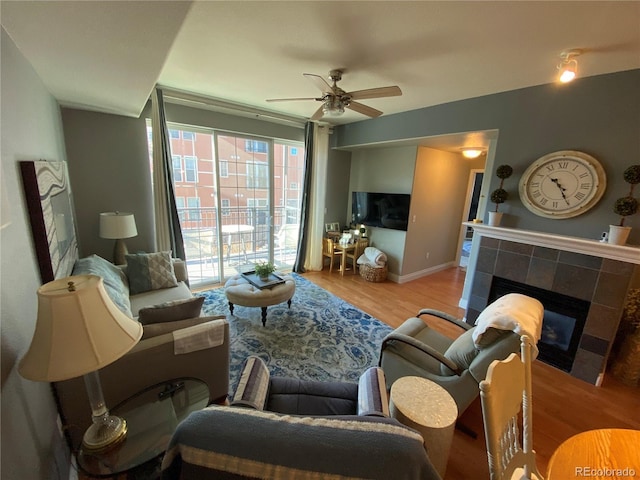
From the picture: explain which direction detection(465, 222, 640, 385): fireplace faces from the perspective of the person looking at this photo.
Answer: facing the viewer and to the left of the viewer

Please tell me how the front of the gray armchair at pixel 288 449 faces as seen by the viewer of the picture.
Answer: facing away from the viewer

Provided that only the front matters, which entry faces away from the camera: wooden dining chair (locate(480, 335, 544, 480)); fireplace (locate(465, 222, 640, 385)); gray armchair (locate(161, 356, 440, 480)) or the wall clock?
the gray armchair

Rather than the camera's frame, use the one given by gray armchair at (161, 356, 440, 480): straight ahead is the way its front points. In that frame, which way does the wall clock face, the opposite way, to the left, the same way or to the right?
to the left

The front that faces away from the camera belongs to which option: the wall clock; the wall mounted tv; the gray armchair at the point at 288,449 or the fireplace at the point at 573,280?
the gray armchair

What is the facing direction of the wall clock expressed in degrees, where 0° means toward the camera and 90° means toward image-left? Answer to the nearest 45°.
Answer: approximately 45°

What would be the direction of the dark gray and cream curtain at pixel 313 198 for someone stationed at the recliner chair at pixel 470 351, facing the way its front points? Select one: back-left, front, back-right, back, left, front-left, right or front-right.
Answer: front

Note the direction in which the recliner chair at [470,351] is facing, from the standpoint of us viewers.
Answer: facing away from the viewer and to the left of the viewer

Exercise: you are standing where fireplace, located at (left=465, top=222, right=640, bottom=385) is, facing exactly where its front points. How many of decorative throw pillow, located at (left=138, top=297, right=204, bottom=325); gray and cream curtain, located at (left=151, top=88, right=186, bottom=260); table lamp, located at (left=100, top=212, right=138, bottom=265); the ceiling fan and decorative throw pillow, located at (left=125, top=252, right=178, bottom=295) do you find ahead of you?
5

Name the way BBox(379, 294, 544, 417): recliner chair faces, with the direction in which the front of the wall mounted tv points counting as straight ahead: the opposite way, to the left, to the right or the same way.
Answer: to the right

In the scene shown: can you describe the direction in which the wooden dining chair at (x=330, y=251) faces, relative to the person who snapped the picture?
facing away from the viewer and to the right of the viewer

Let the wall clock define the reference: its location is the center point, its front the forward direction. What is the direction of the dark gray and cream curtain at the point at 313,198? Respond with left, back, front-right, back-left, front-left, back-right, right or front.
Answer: front-right

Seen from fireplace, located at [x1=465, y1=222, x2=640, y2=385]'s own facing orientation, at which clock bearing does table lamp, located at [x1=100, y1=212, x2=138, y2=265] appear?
The table lamp is roughly at 12 o'clock from the fireplace.

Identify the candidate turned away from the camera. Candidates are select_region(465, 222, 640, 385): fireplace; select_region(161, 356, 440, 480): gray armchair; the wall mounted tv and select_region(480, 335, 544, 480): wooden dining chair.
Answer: the gray armchair

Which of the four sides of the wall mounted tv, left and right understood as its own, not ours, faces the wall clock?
left
